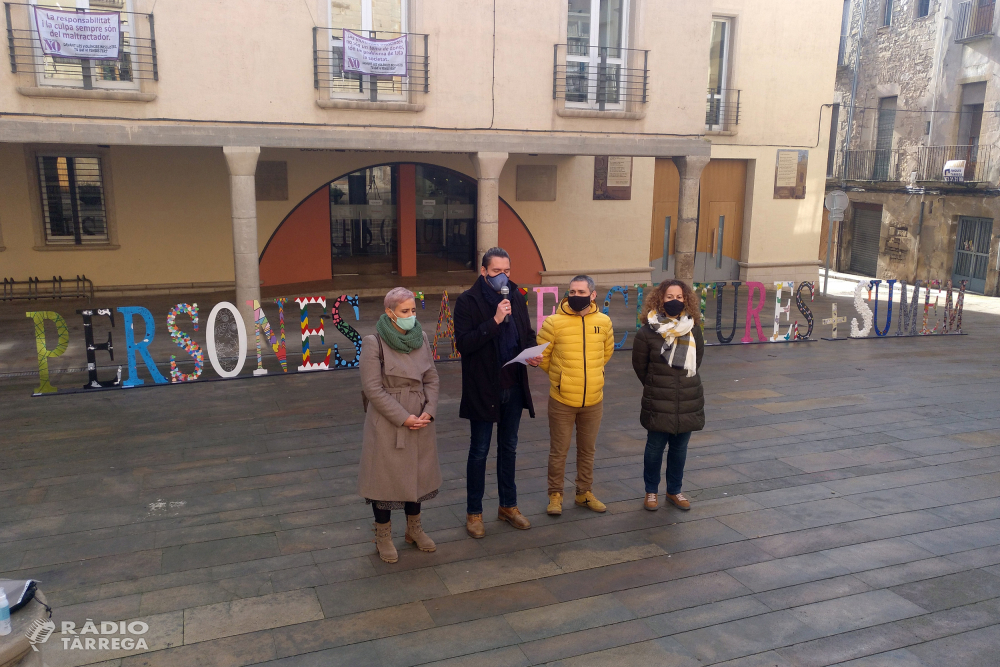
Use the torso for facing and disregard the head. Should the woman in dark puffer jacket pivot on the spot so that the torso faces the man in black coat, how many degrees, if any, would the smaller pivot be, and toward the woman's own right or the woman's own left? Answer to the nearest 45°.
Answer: approximately 45° to the woman's own right

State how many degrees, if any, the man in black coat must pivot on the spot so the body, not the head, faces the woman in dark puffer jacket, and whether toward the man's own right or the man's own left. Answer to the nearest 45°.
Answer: approximately 45° to the man's own left

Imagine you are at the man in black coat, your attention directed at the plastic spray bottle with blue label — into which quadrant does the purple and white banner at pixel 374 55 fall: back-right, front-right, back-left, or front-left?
back-right

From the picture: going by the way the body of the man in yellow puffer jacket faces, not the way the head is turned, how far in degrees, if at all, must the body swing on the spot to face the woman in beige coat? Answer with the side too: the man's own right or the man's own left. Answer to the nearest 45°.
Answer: approximately 45° to the man's own right

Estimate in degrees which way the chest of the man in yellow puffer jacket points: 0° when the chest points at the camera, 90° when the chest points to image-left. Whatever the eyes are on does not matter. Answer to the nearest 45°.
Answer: approximately 0°

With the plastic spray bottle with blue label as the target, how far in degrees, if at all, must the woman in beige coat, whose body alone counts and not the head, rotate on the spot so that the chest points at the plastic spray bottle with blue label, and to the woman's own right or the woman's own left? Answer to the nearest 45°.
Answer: approximately 90° to the woman's own right

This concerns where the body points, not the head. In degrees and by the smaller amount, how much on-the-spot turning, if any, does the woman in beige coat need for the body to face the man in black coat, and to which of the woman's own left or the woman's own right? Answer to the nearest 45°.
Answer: approximately 90° to the woman's own left
